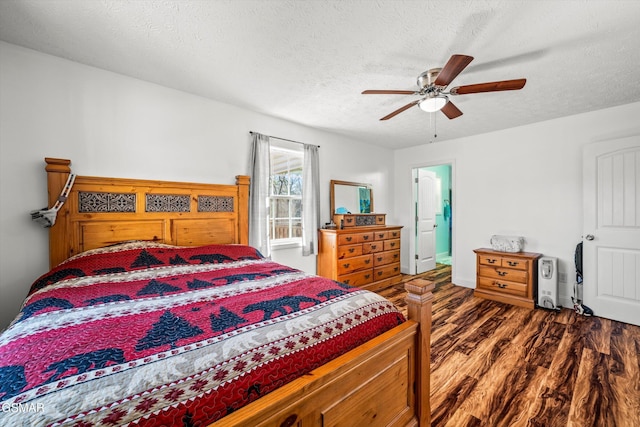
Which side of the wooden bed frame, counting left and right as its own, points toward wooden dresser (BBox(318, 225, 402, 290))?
left

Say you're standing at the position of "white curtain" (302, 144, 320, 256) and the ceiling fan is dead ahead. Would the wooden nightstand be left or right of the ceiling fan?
left

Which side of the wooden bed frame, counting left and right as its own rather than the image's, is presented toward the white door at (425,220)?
left

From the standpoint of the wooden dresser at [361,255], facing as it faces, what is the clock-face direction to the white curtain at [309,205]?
The white curtain is roughly at 4 o'clock from the wooden dresser.

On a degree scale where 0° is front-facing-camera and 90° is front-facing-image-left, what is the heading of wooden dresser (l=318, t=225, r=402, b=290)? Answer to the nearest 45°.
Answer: approximately 315°

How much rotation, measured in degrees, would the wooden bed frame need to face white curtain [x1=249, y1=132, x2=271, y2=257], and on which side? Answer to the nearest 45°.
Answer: approximately 135° to its left

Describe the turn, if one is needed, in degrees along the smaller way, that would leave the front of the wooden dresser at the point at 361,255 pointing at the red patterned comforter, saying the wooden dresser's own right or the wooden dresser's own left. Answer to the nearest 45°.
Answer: approximately 45° to the wooden dresser's own right

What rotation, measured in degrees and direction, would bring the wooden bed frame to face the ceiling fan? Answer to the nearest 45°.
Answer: approximately 45° to its left

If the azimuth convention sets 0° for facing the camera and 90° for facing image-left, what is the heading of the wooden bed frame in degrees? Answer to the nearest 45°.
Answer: approximately 315°

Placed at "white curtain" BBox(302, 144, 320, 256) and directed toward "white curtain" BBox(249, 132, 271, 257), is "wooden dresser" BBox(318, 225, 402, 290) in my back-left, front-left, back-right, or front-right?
back-left

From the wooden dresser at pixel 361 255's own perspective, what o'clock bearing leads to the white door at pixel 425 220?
The white door is roughly at 9 o'clock from the wooden dresser.

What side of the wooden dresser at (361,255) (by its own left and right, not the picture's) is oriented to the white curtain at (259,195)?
right

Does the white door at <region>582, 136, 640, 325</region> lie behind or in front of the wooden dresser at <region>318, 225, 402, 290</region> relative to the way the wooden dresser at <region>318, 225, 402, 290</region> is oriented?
in front
